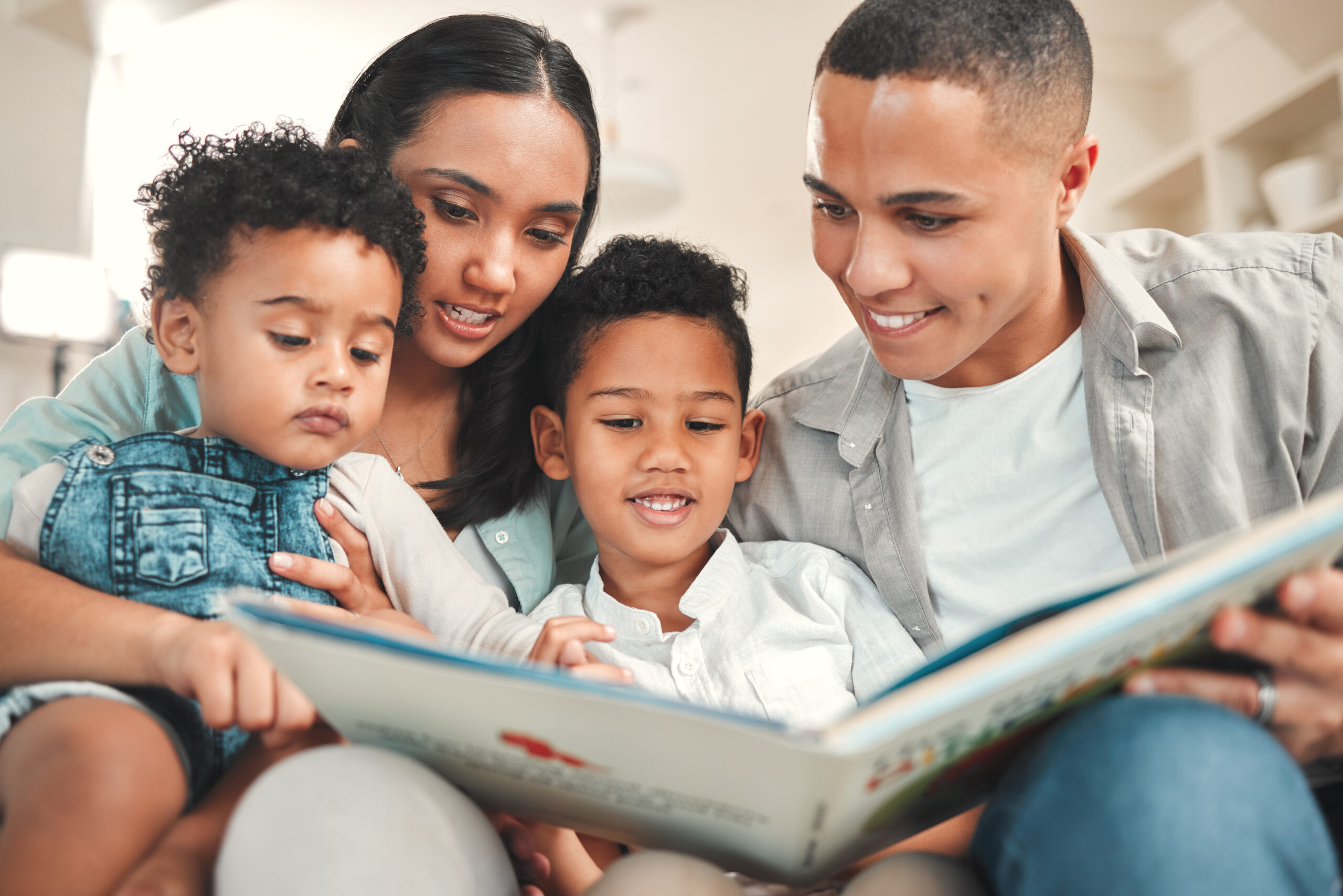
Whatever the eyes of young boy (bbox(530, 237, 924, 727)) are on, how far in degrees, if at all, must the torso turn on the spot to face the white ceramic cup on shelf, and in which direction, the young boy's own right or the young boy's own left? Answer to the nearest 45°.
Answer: approximately 135° to the young boy's own left

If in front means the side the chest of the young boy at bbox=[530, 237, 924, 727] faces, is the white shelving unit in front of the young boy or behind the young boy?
behind

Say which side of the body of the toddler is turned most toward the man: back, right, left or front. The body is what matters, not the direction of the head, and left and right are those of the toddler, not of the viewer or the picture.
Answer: left

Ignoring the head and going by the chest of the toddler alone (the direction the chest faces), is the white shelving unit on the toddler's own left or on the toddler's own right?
on the toddler's own left

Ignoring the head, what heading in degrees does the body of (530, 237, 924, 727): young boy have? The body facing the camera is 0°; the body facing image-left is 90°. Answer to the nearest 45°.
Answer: approximately 0°

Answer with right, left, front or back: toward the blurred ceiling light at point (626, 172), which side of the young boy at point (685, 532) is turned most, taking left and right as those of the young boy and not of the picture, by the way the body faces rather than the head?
back

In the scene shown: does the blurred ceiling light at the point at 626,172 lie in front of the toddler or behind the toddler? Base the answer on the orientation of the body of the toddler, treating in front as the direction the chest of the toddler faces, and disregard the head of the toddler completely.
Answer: behind

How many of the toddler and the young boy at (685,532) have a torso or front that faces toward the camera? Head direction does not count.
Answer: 2
